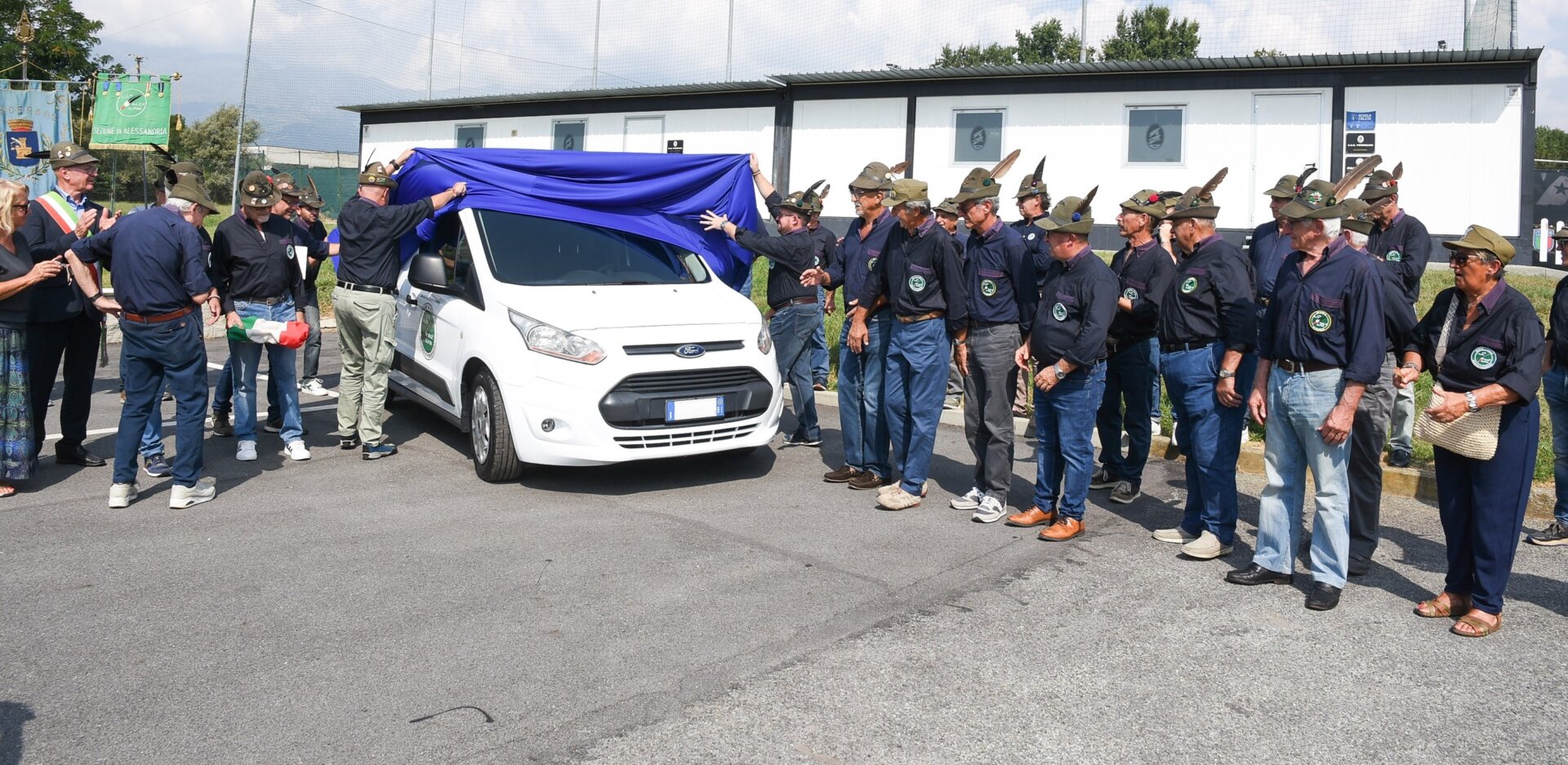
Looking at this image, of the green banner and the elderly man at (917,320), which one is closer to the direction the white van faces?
the elderly man

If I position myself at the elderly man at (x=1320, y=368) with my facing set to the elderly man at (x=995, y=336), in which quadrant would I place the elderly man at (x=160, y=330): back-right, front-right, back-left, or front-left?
front-left

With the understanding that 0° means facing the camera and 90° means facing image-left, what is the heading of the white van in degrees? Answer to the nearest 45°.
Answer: approximately 315°

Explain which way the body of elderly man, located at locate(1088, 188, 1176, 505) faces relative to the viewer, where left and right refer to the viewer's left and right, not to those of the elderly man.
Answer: facing the viewer and to the left of the viewer

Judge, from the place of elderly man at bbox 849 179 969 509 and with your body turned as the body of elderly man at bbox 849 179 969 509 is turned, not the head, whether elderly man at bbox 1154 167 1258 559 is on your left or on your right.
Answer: on your left

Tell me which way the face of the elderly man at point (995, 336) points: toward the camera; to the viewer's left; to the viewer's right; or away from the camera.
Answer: to the viewer's left

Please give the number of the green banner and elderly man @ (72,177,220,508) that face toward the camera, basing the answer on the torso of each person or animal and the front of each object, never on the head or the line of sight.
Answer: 1

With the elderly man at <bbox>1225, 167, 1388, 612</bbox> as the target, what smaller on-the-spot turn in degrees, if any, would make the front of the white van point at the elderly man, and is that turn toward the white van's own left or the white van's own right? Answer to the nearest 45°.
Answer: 0° — it already faces them

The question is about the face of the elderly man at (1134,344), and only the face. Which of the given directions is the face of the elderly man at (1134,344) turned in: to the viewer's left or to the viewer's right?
to the viewer's left

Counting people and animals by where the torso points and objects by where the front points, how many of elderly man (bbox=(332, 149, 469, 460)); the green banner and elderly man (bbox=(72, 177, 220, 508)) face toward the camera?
1

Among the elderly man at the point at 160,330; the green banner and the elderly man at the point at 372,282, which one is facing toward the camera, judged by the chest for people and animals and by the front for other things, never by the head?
the green banner

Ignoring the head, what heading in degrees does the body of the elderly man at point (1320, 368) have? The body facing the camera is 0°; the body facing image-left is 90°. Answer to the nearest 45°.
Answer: approximately 45°

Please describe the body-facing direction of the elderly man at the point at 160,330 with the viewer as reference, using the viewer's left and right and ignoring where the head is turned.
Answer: facing away from the viewer and to the right of the viewer

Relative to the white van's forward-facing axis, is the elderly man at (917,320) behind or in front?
in front
